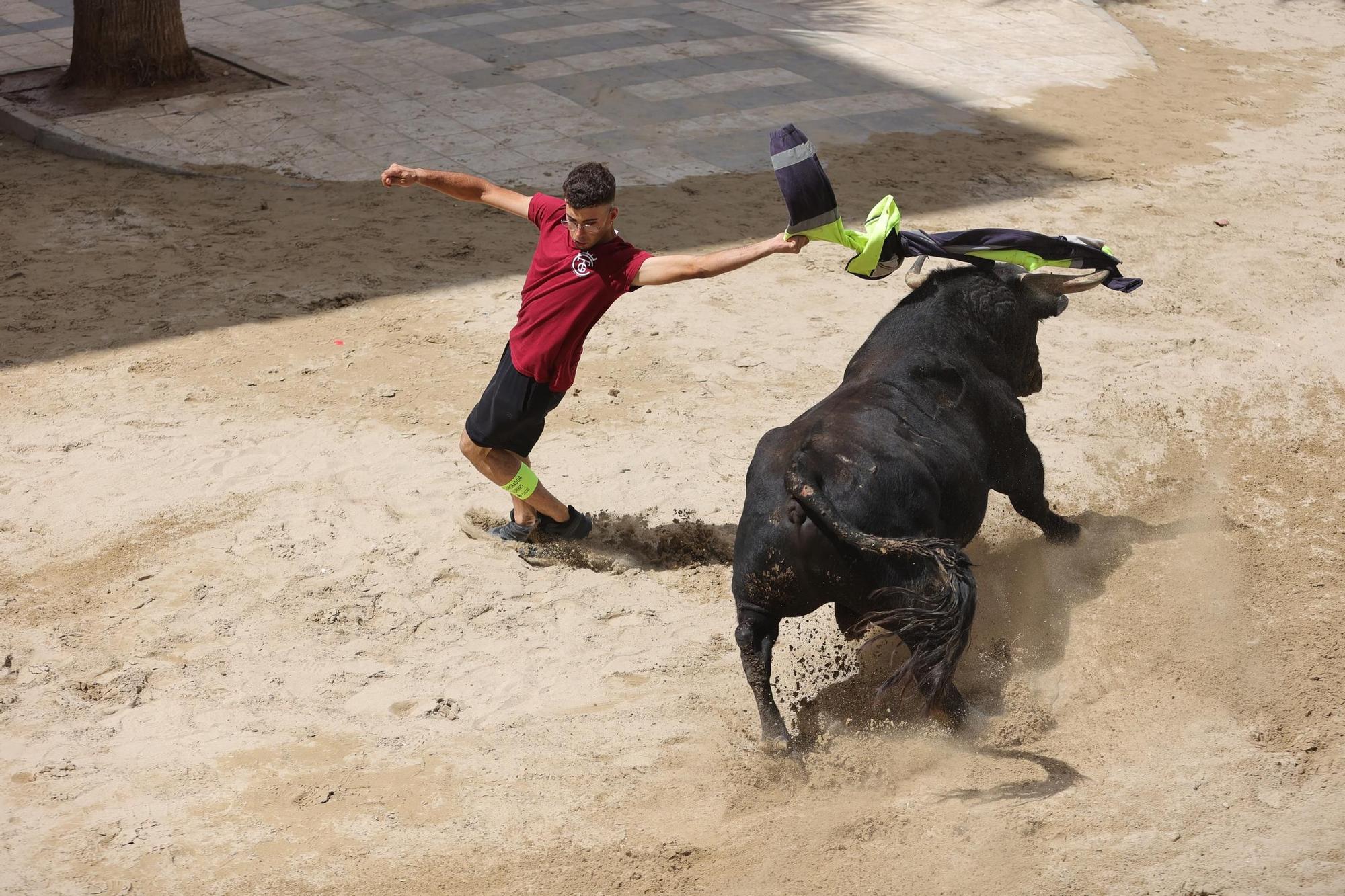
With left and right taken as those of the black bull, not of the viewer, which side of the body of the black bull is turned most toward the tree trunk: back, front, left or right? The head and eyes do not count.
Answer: left

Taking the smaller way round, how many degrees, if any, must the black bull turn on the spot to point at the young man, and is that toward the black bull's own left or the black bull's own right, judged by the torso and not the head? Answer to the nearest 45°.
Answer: approximately 90° to the black bull's own left

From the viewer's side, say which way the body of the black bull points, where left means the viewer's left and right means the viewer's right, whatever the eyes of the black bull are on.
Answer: facing away from the viewer and to the right of the viewer

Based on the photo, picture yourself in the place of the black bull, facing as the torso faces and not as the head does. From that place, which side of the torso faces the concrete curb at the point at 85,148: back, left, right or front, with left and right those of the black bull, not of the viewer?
left

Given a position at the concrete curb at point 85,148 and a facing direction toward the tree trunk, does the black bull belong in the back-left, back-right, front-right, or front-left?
back-right
